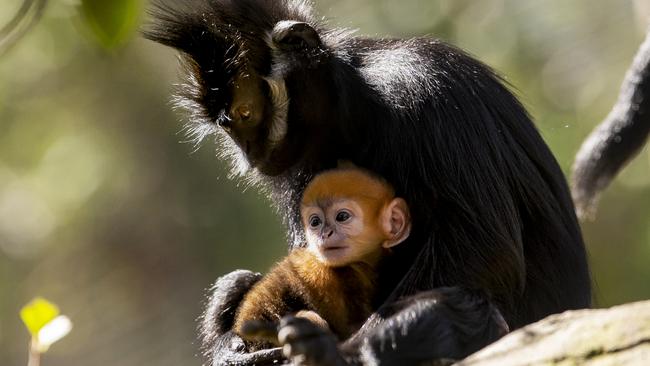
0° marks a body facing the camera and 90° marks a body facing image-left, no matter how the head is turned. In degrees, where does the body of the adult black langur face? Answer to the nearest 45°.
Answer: approximately 90°

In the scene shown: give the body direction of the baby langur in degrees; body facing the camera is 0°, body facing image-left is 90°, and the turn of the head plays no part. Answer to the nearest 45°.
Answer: approximately 45°
